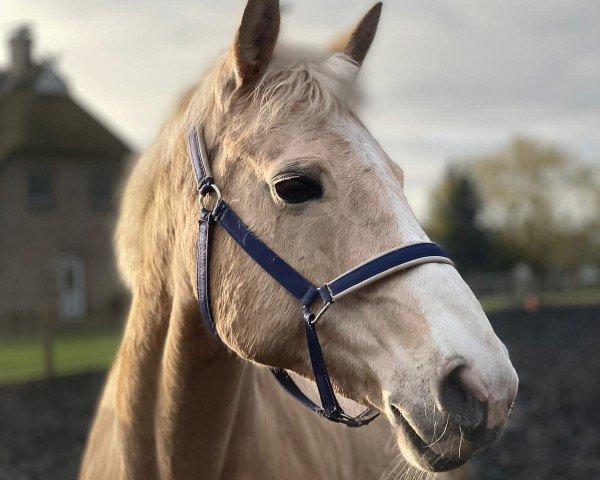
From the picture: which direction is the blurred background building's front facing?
toward the camera

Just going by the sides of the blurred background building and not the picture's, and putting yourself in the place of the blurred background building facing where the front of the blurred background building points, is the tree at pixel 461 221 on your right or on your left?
on your left

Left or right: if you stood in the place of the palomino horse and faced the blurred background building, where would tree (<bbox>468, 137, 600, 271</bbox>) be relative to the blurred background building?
right

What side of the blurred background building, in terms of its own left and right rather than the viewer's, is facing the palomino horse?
front
